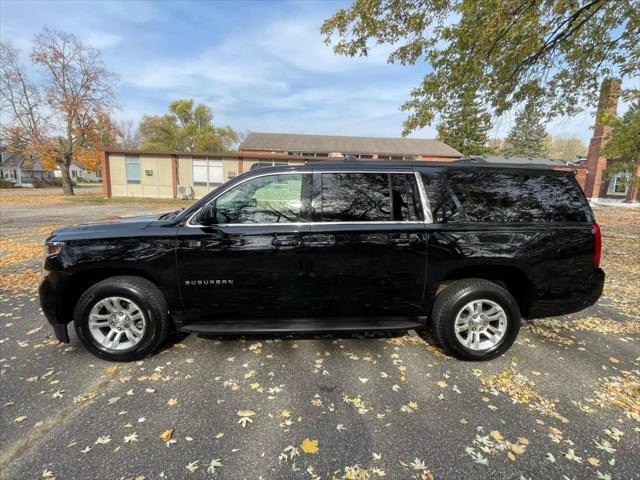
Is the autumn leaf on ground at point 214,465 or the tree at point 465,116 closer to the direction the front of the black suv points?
the autumn leaf on ground

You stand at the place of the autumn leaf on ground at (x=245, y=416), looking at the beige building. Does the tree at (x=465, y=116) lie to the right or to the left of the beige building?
right

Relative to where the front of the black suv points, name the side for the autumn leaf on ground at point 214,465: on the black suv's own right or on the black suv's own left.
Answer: on the black suv's own left

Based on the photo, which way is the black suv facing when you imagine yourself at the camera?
facing to the left of the viewer

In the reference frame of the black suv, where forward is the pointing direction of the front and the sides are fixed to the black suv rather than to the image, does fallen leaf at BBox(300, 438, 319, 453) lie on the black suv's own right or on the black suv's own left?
on the black suv's own left

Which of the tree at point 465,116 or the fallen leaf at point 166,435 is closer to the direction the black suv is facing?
the fallen leaf

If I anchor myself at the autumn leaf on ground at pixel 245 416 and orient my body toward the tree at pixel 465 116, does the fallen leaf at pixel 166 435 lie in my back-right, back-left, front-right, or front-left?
back-left

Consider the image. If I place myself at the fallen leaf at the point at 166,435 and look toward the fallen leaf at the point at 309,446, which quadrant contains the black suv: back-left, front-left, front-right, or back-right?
front-left

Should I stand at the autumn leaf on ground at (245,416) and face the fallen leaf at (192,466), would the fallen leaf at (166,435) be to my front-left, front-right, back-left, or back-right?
front-right

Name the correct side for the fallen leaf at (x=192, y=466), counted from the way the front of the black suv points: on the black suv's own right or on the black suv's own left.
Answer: on the black suv's own left
